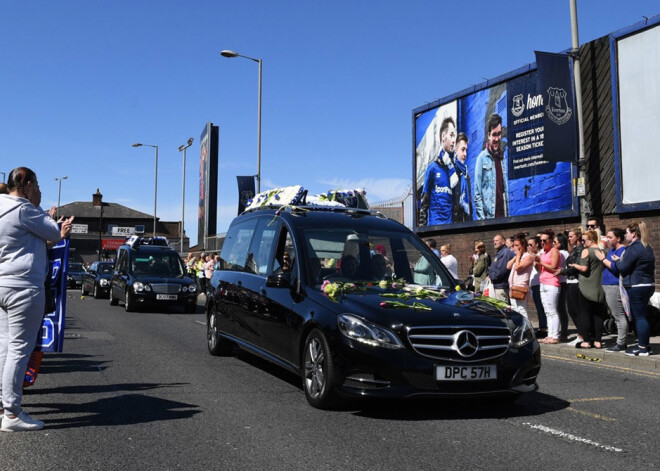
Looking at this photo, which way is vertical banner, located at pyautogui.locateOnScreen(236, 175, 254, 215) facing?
toward the camera

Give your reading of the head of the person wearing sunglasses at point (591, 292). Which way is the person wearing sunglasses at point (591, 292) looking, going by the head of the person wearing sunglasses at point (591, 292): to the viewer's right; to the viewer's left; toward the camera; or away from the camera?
to the viewer's left

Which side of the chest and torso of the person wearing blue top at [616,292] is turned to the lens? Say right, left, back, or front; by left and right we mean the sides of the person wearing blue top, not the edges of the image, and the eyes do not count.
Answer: left

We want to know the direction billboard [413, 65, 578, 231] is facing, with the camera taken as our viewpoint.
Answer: facing the viewer and to the left of the viewer

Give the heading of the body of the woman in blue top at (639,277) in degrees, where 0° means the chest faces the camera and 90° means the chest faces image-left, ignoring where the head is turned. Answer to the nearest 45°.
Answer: approximately 90°

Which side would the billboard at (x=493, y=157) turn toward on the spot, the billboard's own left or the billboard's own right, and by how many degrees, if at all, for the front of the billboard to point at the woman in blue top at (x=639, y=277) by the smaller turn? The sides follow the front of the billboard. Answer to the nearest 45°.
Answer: approximately 45° to the billboard's own left

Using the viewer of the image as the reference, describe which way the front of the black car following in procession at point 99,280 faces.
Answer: facing the viewer and to the right of the viewer

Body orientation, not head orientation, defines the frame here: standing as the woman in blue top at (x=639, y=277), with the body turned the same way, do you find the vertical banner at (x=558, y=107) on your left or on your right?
on your right

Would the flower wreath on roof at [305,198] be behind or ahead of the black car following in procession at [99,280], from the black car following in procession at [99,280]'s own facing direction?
ahead
